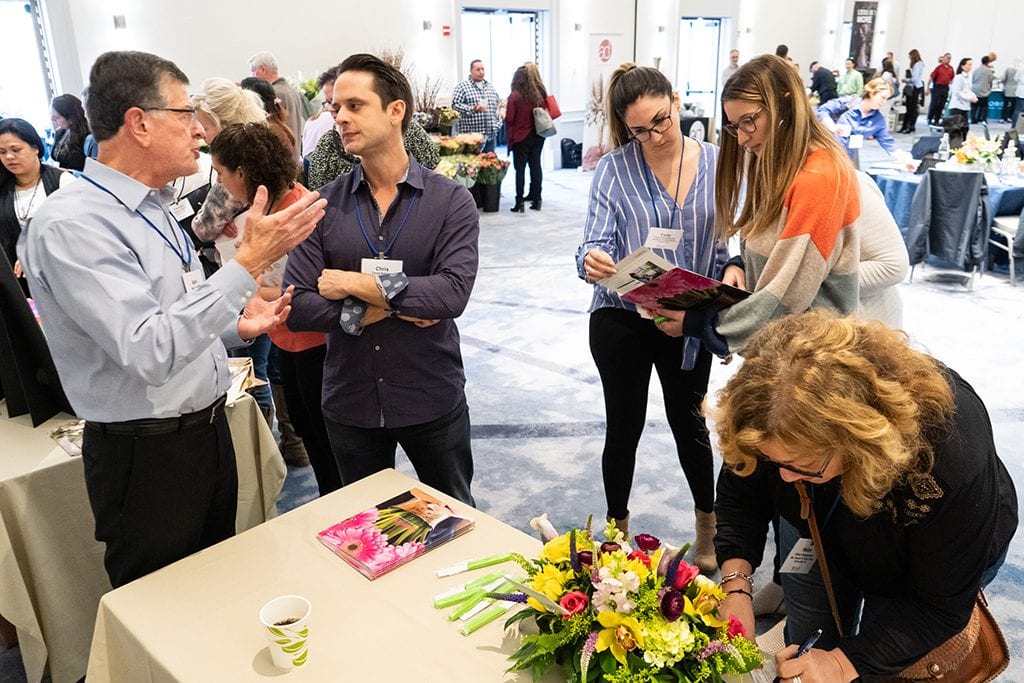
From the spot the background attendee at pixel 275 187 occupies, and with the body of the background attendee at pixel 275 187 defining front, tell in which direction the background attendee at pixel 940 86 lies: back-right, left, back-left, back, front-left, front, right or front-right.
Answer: back-right

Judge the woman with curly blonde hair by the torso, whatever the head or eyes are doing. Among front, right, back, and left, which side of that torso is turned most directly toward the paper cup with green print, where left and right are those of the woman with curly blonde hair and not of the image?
front

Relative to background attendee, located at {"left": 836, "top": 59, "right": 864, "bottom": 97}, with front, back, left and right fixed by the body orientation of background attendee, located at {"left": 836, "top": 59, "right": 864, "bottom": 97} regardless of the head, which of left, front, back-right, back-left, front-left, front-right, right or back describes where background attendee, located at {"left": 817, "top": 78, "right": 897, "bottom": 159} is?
front-left

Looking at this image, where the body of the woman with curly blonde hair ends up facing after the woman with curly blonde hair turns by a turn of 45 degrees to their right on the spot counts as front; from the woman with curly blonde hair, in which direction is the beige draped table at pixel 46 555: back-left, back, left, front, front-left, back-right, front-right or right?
front

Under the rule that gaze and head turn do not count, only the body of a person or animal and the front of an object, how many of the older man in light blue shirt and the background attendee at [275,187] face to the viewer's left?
1

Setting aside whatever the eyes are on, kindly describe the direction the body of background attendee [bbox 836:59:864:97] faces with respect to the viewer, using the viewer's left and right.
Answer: facing the viewer and to the left of the viewer

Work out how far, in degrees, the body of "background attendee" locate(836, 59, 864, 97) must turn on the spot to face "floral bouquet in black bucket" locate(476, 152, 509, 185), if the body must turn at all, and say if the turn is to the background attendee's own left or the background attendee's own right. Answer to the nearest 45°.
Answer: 0° — they already face it

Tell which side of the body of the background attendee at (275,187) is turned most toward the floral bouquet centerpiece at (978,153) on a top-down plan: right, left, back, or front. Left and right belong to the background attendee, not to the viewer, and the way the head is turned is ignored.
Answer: back

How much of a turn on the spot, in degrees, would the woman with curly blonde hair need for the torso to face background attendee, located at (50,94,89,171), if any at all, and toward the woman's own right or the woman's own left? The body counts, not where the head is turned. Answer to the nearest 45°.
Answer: approximately 90° to the woman's own right

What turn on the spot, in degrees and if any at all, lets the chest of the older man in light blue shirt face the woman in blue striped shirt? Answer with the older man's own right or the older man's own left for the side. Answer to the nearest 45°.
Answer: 0° — they already face them

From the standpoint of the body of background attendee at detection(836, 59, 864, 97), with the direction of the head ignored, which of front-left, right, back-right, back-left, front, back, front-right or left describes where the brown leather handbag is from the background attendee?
front-left

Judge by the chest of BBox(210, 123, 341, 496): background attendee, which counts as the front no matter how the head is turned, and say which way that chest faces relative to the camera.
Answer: to the viewer's left

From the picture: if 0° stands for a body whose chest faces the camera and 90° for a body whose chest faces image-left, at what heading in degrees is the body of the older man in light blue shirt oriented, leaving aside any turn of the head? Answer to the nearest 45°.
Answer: approximately 270°

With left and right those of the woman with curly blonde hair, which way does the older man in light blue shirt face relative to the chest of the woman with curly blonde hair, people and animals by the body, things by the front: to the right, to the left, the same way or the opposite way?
the opposite way

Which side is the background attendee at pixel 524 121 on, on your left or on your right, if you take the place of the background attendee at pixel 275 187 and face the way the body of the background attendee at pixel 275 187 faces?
on your right
